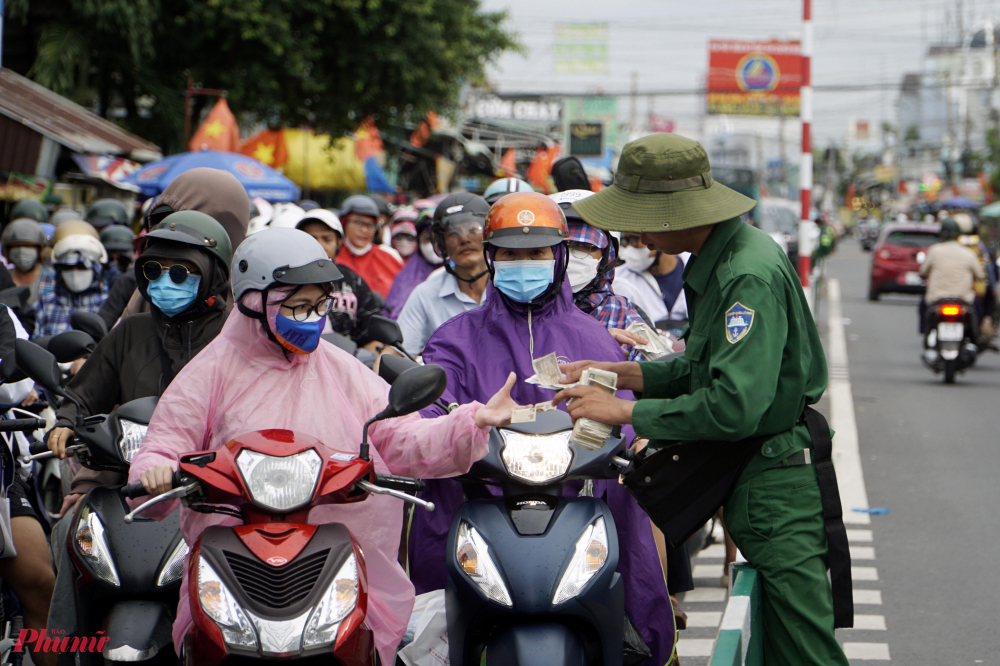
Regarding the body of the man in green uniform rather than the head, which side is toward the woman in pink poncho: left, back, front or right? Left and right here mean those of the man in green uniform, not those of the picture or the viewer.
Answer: front

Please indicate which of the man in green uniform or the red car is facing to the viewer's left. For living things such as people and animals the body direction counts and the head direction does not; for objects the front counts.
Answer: the man in green uniform

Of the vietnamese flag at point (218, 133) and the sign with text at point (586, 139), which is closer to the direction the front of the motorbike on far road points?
the sign with text

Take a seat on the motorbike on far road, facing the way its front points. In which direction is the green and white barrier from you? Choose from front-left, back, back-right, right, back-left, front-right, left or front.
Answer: back

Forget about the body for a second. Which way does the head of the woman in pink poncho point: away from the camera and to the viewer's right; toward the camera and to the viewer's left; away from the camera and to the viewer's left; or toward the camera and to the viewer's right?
toward the camera and to the viewer's right

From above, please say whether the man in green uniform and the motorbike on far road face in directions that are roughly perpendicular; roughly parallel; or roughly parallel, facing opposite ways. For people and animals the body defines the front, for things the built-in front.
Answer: roughly perpendicular

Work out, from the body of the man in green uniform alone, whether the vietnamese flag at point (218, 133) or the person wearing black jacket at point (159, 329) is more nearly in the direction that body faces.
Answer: the person wearing black jacket

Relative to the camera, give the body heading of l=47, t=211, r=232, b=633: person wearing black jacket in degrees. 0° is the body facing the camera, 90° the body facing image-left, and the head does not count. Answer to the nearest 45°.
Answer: approximately 0°

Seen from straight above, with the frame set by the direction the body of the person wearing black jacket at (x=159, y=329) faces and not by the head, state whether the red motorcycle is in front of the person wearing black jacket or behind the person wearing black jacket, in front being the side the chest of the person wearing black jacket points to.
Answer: in front

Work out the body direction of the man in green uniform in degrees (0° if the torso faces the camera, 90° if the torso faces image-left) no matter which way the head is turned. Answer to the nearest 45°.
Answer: approximately 90°

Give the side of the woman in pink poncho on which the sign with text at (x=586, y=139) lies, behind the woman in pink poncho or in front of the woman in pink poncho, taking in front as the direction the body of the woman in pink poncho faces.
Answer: behind

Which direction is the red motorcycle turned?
toward the camera

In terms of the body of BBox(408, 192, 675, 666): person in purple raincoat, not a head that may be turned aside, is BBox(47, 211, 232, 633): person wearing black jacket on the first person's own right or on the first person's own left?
on the first person's own right

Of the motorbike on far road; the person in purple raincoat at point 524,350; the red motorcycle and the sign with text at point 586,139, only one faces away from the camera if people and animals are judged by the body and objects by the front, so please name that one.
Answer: the motorbike on far road

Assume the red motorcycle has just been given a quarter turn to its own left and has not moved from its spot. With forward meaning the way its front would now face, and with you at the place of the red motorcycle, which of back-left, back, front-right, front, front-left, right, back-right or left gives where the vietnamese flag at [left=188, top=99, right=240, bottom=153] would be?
left

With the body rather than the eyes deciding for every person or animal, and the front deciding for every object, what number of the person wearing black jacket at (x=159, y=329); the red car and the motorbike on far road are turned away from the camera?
2

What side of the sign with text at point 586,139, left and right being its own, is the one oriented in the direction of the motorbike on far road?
front

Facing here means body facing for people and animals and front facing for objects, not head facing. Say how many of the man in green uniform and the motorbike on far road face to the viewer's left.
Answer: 1
